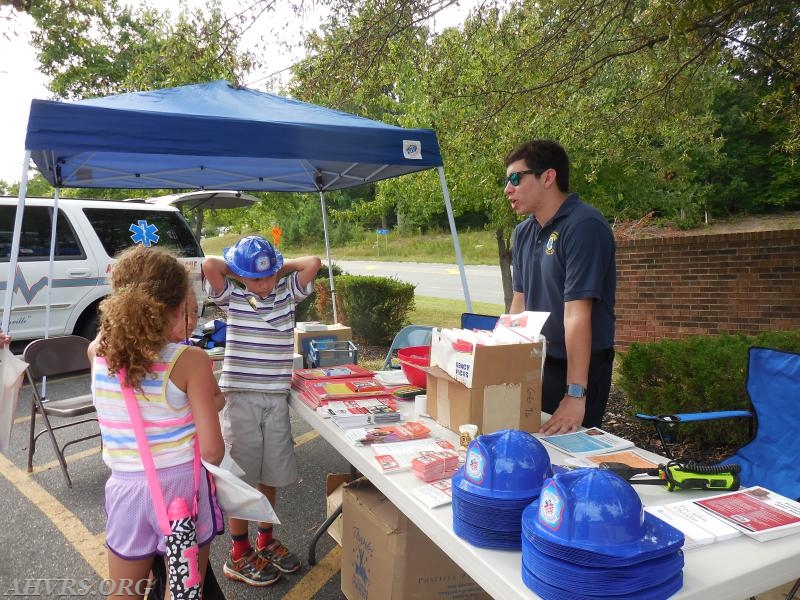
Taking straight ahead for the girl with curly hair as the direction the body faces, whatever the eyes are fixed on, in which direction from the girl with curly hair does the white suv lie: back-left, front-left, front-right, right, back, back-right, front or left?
front-left

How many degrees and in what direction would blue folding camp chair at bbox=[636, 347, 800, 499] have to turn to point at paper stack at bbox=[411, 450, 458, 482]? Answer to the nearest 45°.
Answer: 0° — it already faces it

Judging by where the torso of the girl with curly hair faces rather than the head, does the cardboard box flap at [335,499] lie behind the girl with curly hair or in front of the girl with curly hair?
in front

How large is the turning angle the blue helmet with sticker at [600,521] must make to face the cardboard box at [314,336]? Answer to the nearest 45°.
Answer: approximately 90° to its right

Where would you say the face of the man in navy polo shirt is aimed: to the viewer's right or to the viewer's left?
to the viewer's left

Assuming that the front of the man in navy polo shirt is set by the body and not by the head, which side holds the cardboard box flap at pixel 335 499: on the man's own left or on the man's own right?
on the man's own right

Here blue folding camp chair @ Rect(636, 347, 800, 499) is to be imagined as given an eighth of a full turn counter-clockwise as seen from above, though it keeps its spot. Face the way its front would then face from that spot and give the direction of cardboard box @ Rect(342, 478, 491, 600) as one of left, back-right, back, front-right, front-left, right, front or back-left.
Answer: front-right

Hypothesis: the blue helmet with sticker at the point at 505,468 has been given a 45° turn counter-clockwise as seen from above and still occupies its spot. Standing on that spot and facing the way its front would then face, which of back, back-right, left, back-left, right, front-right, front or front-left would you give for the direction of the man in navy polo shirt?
back

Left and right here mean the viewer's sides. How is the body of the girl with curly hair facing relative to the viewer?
facing away from the viewer and to the right of the viewer

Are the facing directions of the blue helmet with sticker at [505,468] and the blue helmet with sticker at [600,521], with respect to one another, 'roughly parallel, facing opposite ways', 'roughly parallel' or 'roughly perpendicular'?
roughly parallel

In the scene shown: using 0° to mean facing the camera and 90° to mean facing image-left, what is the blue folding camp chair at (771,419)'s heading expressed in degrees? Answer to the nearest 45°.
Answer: approximately 45°

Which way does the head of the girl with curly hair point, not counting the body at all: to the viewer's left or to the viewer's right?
to the viewer's right

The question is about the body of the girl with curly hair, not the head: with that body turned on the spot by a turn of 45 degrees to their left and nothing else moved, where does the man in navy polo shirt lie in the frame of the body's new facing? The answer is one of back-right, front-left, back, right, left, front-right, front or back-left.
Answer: right

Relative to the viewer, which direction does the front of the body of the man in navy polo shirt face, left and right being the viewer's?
facing the viewer and to the left of the viewer
